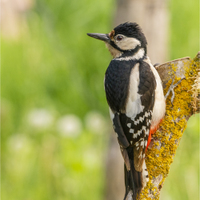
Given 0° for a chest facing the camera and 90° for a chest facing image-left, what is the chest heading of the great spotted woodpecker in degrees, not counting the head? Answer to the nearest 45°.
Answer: approximately 225°

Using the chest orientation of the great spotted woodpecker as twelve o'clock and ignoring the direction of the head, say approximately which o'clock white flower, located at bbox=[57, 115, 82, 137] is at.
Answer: The white flower is roughly at 10 o'clock from the great spotted woodpecker.
